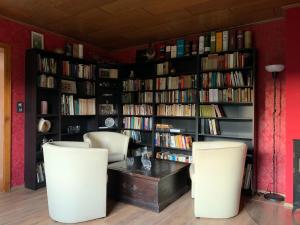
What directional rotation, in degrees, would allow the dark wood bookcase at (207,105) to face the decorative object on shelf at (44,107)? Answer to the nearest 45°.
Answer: approximately 45° to its right

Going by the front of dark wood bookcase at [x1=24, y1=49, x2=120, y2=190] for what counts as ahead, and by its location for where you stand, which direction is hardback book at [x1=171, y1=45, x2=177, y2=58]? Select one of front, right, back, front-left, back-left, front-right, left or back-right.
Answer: front-left

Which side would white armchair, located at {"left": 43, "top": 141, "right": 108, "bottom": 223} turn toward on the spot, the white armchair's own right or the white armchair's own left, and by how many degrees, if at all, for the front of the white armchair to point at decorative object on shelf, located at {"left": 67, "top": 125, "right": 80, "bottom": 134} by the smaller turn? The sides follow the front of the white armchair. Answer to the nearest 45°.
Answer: approximately 45° to the white armchair's own left

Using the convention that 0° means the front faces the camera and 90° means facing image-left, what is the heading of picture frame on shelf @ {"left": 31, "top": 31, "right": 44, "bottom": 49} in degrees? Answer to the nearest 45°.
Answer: approximately 315°

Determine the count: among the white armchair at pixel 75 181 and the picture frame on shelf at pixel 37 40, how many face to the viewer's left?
0

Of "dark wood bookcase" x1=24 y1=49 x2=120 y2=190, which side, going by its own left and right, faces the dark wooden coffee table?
front

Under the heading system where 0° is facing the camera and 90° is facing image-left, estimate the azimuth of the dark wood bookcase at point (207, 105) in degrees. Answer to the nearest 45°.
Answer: approximately 45°

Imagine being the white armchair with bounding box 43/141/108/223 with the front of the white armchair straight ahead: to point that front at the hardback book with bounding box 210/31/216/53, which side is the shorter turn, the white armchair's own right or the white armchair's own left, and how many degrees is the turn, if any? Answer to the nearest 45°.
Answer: approximately 45° to the white armchair's own right

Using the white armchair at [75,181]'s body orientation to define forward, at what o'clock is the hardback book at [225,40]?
The hardback book is roughly at 1 o'clock from the white armchair.

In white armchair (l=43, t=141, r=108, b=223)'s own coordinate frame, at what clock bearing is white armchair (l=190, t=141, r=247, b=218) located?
white armchair (l=190, t=141, r=247, b=218) is roughly at 2 o'clock from white armchair (l=43, t=141, r=108, b=223).

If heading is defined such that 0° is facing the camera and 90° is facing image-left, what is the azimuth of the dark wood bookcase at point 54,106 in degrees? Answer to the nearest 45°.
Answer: approximately 315°

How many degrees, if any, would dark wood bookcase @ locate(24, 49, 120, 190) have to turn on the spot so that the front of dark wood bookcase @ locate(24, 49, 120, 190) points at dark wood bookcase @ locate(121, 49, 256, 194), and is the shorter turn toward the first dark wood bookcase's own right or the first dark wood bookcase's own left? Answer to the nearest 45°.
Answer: approximately 45° to the first dark wood bookcase's own left

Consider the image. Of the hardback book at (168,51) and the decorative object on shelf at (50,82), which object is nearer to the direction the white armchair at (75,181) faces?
the hardback book

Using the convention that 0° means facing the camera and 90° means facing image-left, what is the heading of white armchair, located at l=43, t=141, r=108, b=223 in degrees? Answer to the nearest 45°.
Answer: approximately 225°
